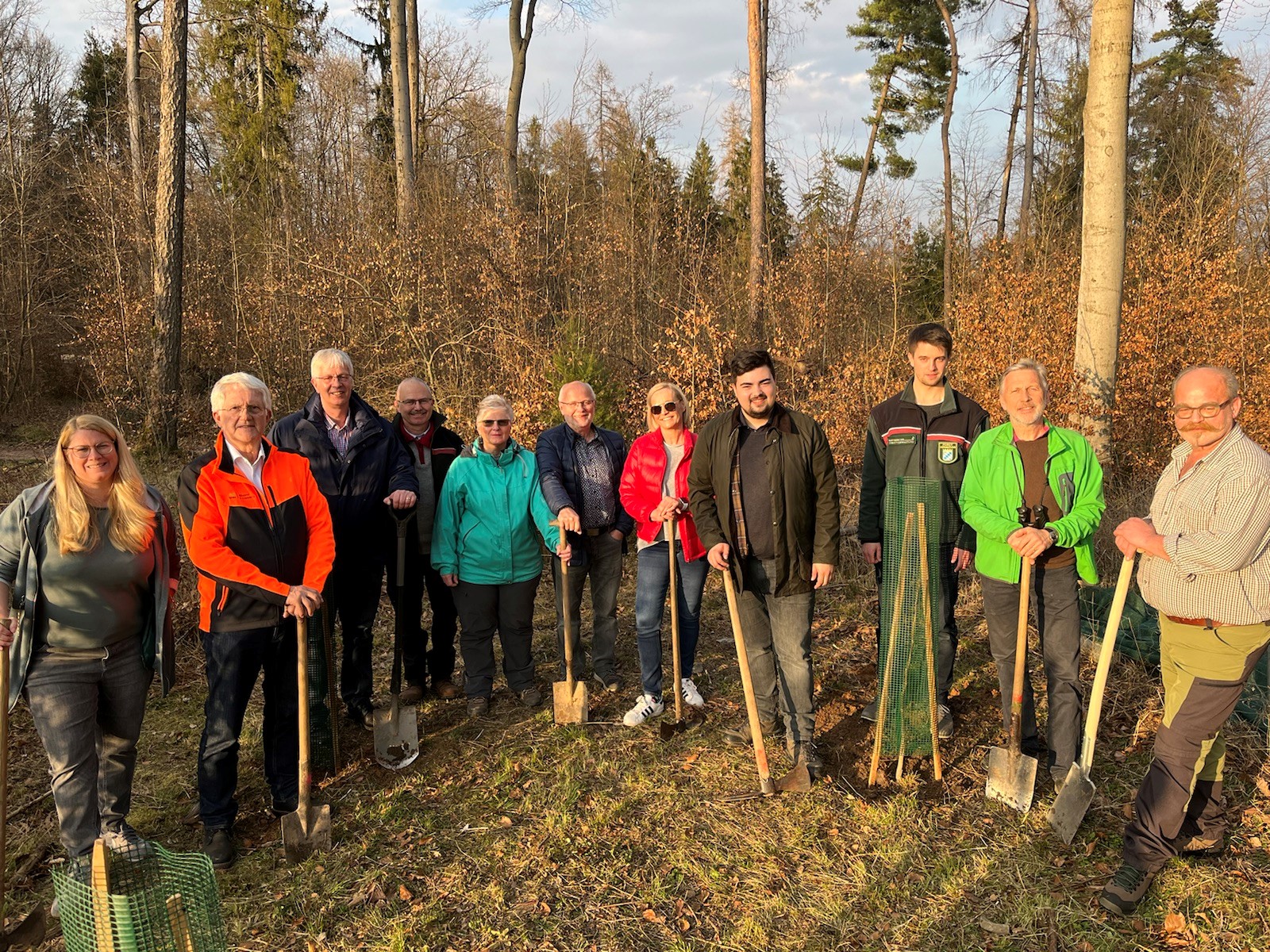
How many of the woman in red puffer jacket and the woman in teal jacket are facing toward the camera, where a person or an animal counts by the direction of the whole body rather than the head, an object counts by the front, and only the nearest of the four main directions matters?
2

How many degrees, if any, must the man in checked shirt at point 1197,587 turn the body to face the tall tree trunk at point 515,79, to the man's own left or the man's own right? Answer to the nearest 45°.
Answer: approximately 90° to the man's own right

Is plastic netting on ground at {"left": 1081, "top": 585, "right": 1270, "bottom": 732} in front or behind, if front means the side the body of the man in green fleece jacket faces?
behind

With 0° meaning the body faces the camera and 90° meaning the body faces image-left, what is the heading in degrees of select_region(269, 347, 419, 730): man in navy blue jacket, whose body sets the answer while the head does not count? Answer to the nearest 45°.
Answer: approximately 0°

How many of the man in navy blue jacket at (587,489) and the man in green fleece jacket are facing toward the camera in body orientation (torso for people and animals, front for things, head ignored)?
2
